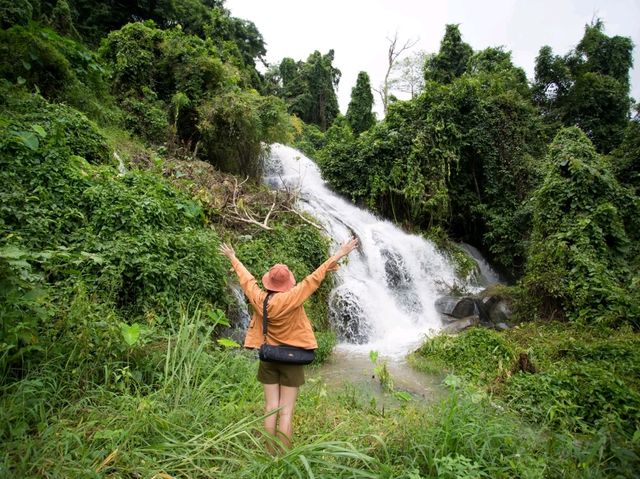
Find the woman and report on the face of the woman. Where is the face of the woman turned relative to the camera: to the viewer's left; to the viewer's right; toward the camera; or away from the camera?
away from the camera

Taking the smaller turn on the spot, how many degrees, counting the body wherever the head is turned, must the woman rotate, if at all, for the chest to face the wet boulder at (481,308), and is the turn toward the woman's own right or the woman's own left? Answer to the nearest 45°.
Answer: approximately 45° to the woman's own right

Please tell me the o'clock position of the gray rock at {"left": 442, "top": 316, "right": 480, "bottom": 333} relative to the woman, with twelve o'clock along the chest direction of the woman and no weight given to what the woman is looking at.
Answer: The gray rock is roughly at 1 o'clock from the woman.

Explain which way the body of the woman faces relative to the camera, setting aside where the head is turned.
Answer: away from the camera

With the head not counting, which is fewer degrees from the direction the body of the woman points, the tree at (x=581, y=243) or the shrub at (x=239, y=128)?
the shrub

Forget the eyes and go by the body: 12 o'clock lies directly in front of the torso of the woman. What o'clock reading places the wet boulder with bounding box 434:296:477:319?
The wet boulder is roughly at 1 o'clock from the woman.

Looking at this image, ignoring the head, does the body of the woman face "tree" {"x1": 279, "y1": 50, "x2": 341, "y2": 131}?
yes

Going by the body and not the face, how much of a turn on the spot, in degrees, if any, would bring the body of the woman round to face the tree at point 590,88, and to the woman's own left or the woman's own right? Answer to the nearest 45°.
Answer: approximately 45° to the woman's own right

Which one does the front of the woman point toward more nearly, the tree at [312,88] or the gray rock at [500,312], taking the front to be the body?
the tree

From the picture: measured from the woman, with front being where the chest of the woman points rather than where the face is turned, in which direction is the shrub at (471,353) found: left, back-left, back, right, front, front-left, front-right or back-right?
front-right

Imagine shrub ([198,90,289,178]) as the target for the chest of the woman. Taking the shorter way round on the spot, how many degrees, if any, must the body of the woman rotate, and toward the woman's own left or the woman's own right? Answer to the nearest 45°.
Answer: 0° — they already face it
